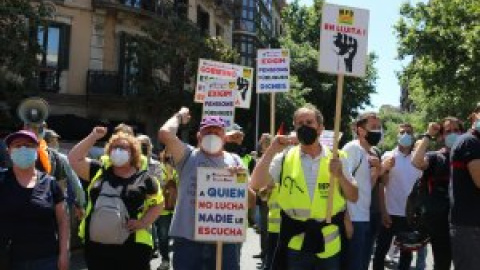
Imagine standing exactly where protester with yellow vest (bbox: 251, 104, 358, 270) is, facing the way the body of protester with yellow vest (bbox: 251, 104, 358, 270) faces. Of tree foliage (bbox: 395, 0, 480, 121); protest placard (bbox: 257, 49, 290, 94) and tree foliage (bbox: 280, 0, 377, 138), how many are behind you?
3

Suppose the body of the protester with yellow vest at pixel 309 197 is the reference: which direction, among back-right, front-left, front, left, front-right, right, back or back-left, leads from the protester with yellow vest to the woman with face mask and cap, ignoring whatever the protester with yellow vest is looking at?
right

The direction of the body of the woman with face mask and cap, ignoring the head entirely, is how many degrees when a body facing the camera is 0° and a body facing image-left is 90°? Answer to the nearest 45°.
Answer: approximately 0°

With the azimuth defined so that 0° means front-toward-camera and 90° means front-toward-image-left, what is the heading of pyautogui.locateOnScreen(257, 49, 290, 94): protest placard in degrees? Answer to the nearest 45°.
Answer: approximately 0°

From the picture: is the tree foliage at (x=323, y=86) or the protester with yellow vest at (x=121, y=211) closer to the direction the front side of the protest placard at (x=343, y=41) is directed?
the protester with yellow vest

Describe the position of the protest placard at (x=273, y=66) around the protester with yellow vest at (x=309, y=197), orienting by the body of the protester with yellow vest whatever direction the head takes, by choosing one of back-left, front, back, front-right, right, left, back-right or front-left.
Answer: back

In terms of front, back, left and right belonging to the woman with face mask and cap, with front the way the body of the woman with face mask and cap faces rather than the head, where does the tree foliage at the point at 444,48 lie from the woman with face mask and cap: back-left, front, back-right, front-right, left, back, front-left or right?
back-left

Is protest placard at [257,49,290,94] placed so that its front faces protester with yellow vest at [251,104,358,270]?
yes

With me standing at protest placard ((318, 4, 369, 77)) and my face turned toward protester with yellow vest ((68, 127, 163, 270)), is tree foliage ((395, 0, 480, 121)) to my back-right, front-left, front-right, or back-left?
back-right
